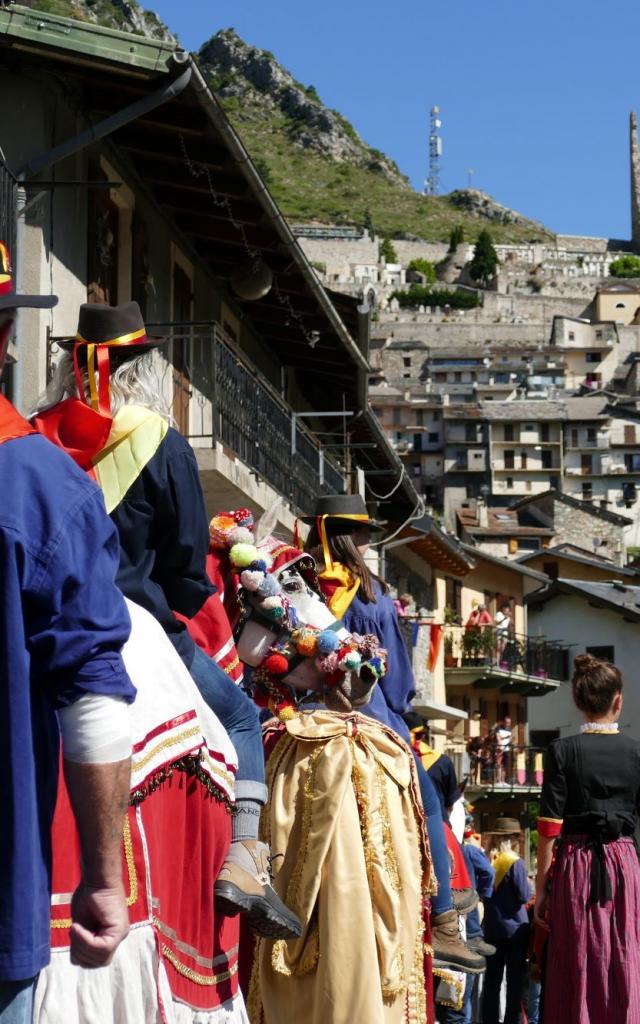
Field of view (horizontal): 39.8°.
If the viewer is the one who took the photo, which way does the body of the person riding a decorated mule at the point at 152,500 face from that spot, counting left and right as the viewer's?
facing away from the viewer and to the right of the viewer

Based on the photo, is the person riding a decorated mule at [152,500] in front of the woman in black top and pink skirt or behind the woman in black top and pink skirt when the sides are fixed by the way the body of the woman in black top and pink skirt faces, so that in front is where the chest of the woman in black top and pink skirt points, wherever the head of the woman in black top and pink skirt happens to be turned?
behind

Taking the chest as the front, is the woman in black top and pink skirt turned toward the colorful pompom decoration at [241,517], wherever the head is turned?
no

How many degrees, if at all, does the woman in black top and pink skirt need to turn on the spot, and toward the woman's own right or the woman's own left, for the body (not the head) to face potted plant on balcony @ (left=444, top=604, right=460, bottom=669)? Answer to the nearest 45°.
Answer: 0° — they already face it

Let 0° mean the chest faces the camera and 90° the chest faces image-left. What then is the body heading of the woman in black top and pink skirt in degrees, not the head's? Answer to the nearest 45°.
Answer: approximately 180°

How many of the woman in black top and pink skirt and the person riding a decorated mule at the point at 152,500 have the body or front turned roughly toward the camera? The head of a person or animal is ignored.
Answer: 0

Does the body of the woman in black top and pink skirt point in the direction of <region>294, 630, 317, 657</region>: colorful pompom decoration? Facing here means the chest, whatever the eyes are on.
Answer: no
